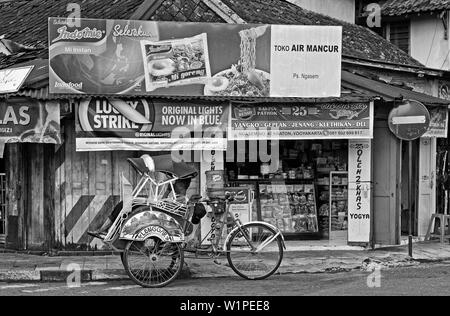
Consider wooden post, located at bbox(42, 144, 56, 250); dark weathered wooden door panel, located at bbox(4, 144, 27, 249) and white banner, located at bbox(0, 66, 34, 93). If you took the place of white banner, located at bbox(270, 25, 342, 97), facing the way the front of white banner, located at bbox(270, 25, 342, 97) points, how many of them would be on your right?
3

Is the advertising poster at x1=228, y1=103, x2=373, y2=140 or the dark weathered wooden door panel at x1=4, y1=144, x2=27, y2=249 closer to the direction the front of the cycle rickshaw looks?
the dark weathered wooden door panel

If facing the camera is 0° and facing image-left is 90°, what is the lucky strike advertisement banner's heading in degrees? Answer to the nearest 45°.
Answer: approximately 0°

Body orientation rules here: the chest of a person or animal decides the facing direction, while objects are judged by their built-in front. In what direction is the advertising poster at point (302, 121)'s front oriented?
toward the camera

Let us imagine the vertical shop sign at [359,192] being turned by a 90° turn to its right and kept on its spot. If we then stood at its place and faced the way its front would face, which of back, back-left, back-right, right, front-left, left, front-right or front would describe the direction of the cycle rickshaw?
front-left

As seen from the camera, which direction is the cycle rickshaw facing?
to the viewer's left

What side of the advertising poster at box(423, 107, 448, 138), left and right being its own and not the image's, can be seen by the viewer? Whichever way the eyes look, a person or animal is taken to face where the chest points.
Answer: front

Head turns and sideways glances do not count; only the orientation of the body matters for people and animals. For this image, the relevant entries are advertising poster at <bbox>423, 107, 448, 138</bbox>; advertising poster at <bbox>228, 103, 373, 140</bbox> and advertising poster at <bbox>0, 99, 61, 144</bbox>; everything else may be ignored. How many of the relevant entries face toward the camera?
3

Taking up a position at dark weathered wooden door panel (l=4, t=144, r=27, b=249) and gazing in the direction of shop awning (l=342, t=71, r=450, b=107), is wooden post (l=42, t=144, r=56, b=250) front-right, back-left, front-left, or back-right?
front-right

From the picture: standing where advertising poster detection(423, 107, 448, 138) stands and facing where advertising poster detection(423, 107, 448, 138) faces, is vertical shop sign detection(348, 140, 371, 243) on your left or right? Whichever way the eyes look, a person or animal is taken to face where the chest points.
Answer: on your right

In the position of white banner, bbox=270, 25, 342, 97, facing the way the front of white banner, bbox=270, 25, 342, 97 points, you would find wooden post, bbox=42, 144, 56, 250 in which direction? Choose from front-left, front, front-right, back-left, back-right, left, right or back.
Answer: right

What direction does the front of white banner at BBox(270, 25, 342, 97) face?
toward the camera

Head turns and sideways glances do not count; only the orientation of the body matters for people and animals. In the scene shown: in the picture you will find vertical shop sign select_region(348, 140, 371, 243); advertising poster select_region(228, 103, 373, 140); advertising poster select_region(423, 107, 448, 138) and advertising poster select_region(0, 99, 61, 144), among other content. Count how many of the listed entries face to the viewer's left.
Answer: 0

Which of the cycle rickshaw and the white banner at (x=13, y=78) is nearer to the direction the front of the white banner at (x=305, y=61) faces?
the cycle rickshaw

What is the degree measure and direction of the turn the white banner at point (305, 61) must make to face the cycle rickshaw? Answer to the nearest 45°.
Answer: approximately 45° to its right

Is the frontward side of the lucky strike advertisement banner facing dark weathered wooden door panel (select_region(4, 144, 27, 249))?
no

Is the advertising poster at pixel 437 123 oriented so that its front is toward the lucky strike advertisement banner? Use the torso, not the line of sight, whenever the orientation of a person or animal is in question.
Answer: no

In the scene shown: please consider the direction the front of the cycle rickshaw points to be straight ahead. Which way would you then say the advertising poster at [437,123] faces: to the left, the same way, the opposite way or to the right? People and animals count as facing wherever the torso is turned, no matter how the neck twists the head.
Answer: to the left

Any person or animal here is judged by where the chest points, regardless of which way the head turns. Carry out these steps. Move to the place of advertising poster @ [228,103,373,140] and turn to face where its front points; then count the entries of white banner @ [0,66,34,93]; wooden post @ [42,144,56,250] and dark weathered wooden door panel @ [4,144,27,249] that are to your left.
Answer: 0
